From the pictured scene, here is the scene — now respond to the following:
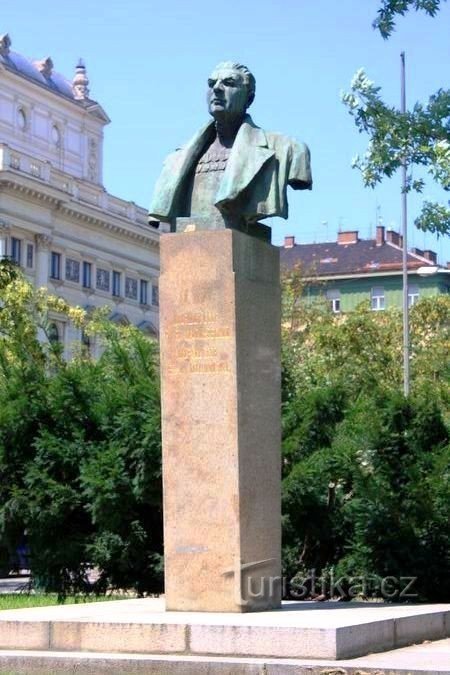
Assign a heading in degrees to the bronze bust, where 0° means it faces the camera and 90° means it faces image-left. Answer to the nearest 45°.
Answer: approximately 45°

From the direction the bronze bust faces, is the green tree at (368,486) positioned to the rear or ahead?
to the rear
